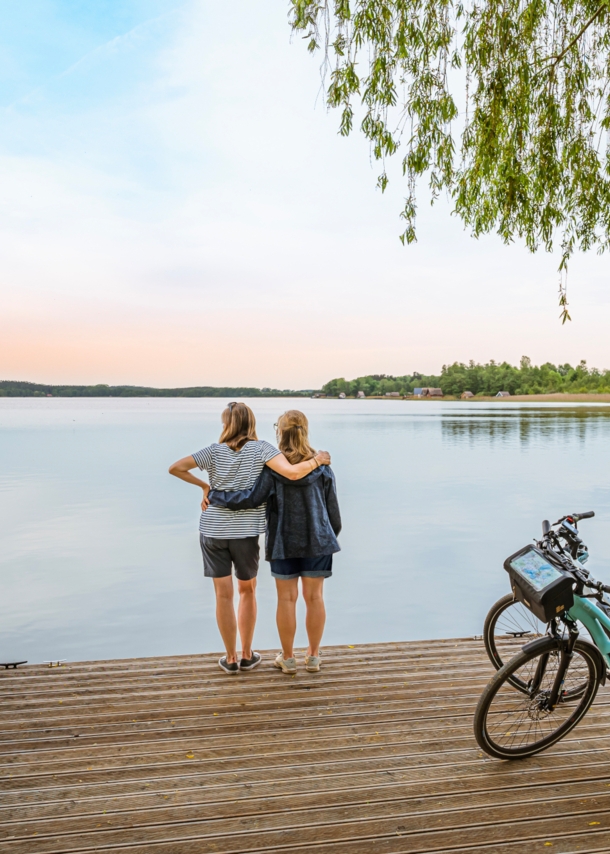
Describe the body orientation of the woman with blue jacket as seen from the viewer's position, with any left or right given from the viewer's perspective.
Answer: facing away from the viewer

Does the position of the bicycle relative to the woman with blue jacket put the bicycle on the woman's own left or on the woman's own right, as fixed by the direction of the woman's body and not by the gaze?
on the woman's own right
